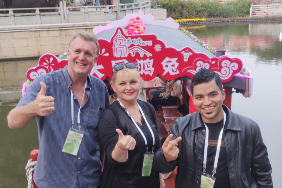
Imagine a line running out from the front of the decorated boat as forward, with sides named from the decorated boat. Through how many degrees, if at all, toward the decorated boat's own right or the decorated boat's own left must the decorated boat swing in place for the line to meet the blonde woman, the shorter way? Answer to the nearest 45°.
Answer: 0° — it already faces them

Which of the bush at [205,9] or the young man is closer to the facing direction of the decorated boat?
the young man

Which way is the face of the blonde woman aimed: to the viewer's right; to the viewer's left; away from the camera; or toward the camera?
toward the camera

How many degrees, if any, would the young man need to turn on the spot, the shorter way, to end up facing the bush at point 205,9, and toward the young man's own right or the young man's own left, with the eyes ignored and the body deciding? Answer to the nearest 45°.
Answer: approximately 180°

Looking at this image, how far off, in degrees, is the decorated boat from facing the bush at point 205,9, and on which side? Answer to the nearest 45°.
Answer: approximately 180°

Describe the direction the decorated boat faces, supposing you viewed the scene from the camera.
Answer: facing the viewer

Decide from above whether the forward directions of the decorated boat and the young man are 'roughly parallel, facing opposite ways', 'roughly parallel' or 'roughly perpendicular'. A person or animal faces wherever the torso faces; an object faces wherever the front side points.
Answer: roughly parallel

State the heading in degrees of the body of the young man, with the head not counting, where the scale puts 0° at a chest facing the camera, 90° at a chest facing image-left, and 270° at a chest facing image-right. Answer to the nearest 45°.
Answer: approximately 0°

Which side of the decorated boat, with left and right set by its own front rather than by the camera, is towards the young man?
front

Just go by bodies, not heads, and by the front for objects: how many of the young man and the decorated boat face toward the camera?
2

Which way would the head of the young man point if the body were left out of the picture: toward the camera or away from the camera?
toward the camera
